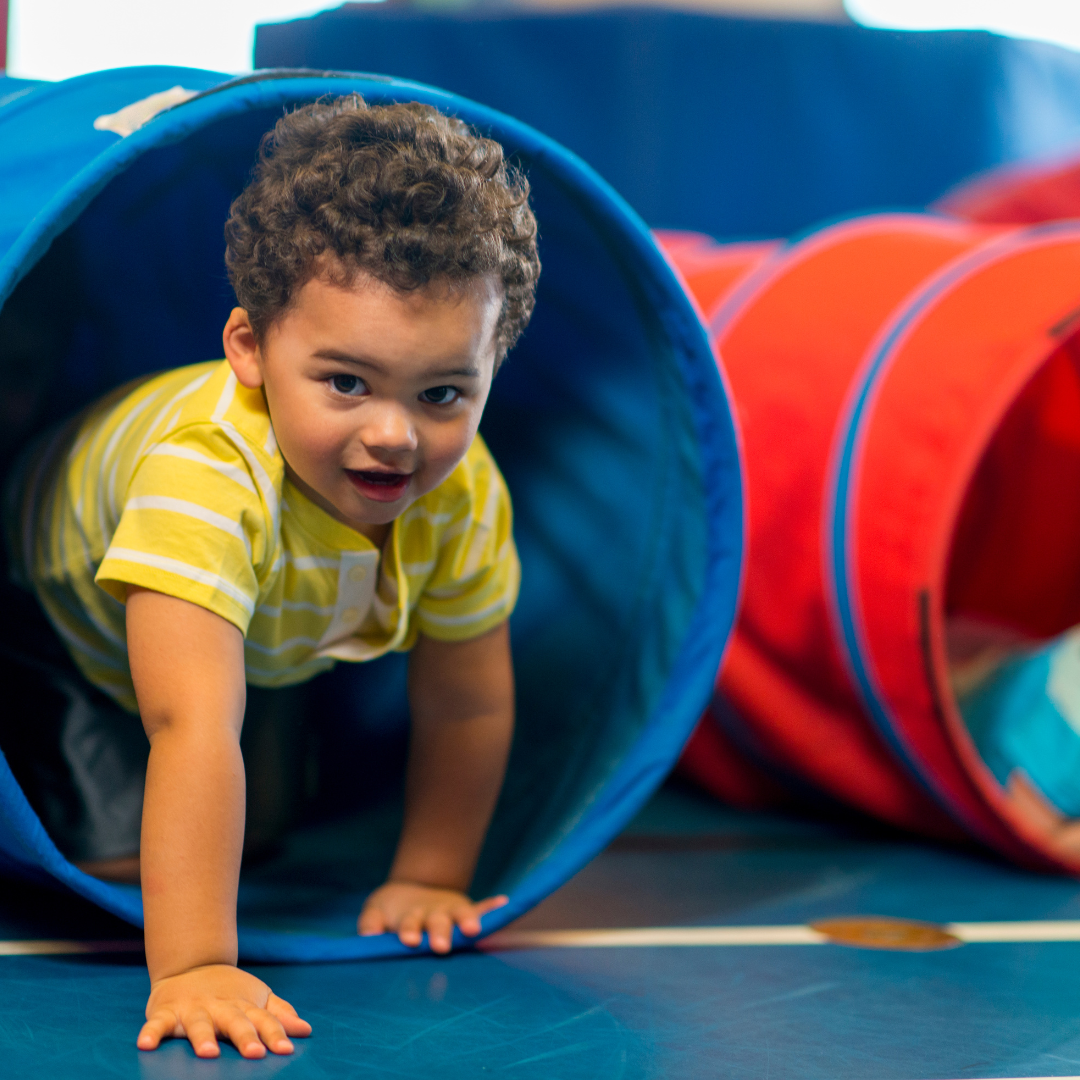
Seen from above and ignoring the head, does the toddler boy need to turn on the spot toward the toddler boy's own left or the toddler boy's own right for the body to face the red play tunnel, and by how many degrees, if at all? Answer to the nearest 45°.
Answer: approximately 90° to the toddler boy's own left

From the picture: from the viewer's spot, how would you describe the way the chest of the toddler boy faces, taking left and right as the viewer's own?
facing the viewer and to the right of the viewer
